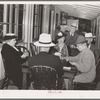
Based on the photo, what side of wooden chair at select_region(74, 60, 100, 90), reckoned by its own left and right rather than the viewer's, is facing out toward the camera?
left

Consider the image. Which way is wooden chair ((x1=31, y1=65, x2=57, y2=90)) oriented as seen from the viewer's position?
away from the camera

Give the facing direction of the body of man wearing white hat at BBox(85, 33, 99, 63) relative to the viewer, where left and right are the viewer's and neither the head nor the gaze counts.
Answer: facing the viewer and to the left of the viewer

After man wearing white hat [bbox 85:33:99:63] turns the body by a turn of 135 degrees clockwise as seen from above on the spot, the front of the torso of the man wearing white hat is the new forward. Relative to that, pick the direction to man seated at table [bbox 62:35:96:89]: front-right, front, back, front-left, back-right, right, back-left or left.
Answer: back

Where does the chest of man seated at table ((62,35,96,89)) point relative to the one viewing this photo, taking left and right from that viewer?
facing to the left of the viewer

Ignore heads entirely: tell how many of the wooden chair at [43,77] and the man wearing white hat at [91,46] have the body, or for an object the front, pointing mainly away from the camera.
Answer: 1

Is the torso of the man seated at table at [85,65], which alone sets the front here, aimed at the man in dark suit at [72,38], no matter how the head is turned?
no
